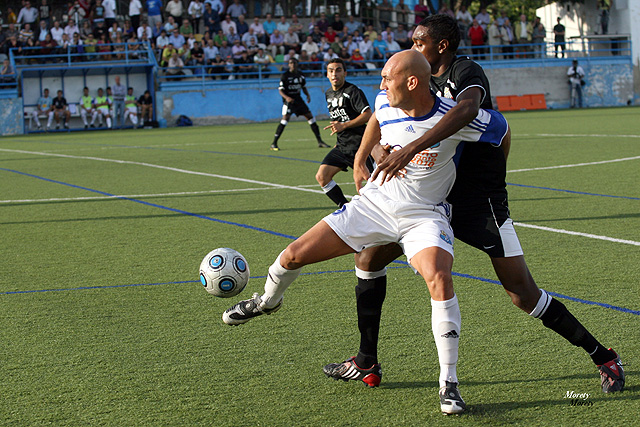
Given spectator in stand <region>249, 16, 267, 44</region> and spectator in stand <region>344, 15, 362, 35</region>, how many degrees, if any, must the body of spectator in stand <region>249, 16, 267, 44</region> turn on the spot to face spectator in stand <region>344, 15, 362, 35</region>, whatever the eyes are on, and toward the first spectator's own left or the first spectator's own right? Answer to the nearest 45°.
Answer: approximately 135° to the first spectator's own left

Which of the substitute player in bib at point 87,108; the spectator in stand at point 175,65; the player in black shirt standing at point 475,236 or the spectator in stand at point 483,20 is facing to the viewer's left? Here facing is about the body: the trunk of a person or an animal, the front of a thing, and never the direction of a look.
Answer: the player in black shirt standing

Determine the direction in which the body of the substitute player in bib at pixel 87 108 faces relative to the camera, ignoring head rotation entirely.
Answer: toward the camera

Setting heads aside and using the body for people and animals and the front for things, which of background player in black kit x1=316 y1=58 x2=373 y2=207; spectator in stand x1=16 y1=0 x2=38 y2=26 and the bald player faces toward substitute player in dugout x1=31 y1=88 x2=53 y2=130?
spectator in stand x1=16 y1=0 x2=38 y2=26

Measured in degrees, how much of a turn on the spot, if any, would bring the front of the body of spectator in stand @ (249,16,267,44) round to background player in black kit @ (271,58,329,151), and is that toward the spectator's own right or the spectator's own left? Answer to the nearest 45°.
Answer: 0° — they already face them

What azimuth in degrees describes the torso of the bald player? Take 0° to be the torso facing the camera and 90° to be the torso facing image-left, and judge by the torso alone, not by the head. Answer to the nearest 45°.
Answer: approximately 45°

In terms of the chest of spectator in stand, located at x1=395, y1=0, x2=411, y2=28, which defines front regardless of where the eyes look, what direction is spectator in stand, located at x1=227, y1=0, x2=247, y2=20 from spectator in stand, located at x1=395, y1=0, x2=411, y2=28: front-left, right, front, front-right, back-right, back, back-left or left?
front-right

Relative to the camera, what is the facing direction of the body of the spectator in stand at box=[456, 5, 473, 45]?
toward the camera

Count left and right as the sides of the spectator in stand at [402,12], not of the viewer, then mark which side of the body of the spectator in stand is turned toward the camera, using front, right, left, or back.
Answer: front

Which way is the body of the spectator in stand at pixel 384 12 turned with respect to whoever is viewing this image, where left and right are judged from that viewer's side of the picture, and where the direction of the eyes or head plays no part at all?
facing the viewer

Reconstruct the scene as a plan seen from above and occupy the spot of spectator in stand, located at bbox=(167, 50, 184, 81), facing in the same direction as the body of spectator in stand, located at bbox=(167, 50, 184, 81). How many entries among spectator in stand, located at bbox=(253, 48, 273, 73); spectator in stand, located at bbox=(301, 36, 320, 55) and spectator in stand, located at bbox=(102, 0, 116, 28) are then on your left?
2

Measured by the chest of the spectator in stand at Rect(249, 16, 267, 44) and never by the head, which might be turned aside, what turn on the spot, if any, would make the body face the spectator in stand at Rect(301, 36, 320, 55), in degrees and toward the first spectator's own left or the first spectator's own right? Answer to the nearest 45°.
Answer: approximately 45° to the first spectator's own left

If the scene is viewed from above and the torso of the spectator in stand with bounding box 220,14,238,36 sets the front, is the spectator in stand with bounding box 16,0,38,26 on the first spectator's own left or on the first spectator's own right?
on the first spectator's own right

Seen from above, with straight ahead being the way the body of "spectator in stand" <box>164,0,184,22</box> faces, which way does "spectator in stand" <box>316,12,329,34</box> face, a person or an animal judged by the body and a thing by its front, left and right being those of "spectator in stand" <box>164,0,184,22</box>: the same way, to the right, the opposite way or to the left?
the same way

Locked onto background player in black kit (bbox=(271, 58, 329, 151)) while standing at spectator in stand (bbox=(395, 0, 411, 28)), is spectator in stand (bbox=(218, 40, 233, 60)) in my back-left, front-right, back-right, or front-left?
front-right

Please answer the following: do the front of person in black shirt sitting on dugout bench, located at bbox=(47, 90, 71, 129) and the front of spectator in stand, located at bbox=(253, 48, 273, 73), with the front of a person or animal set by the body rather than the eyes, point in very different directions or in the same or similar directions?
same or similar directions
